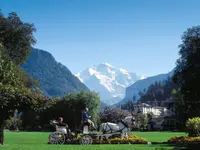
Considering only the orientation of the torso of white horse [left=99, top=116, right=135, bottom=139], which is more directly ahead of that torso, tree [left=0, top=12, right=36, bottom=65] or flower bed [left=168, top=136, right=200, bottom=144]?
the flower bed

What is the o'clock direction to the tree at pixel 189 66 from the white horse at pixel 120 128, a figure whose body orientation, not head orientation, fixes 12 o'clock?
The tree is roughly at 10 o'clock from the white horse.

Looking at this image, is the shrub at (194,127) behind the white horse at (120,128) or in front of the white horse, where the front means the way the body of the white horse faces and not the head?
in front

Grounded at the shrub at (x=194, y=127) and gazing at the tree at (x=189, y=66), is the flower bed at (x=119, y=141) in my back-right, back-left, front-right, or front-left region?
back-left

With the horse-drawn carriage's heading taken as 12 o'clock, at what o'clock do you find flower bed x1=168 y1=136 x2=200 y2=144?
The flower bed is roughly at 12 o'clock from the horse-drawn carriage.

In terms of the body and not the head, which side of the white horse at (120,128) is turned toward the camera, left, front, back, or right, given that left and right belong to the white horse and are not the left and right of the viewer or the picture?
right

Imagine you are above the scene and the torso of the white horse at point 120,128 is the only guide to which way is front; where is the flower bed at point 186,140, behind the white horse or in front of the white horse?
in front

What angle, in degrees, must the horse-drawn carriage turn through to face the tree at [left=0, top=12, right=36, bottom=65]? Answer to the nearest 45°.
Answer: approximately 135° to its left

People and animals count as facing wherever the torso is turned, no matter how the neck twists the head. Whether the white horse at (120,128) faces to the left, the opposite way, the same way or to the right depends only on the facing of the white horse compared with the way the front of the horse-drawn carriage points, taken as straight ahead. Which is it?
the same way

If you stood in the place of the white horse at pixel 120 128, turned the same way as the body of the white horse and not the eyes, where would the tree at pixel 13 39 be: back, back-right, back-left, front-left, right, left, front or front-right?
back-left

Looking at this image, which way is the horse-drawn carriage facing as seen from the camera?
to the viewer's right

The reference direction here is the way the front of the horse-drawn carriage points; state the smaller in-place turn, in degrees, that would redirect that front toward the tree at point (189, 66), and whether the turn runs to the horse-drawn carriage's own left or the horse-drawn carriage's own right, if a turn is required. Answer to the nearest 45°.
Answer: approximately 45° to the horse-drawn carriage's own left

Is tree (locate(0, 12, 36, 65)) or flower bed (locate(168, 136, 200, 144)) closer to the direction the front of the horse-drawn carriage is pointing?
the flower bed
